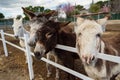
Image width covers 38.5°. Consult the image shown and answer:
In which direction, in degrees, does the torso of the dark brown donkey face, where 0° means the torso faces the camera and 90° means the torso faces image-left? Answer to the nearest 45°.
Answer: approximately 45°

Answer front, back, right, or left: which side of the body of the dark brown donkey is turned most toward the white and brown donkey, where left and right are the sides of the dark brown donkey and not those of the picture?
left

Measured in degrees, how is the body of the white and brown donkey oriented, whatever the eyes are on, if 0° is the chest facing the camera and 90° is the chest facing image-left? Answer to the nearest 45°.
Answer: approximately 45°

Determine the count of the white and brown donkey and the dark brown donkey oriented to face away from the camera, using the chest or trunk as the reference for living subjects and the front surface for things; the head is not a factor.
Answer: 0

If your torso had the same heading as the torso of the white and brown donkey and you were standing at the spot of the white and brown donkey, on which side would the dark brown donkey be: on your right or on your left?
on your right
